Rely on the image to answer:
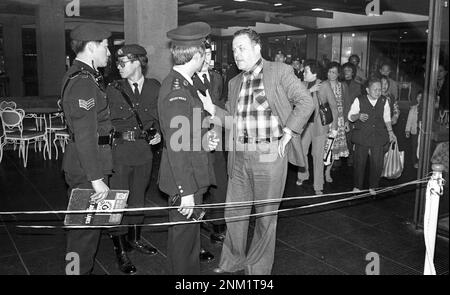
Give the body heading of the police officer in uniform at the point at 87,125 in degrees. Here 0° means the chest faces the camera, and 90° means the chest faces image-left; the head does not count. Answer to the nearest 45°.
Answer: approximately 270°

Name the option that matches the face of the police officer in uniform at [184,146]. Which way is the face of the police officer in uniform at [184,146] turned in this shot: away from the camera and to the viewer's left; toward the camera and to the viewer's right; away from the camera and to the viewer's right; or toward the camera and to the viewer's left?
away from the camera and to the viewer's right

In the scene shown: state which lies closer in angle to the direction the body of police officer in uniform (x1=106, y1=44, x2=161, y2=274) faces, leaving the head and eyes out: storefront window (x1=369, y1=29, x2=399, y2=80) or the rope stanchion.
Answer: the rope stanchion

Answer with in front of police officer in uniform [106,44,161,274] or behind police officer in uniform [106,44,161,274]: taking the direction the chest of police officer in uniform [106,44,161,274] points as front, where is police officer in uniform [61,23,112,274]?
in front

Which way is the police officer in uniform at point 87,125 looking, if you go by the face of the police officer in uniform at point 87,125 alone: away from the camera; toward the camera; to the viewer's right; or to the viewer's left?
to the viewer's right

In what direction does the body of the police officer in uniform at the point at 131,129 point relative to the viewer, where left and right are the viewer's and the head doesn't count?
facing the viewer

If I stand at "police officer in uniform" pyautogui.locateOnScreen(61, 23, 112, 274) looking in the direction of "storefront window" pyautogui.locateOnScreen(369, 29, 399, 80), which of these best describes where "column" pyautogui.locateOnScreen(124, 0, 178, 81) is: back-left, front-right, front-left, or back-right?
front-left

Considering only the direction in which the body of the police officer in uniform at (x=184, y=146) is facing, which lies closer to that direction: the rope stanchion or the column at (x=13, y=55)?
the rope stanchion

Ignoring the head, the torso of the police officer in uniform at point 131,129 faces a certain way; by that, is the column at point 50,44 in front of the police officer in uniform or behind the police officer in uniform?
behind

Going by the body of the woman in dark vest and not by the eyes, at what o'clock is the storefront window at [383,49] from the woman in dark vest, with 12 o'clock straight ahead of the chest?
The storefront window is roughly at 6 o'clock from the woman in dark vest.

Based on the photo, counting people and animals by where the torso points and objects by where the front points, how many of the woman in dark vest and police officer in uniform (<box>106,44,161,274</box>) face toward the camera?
2

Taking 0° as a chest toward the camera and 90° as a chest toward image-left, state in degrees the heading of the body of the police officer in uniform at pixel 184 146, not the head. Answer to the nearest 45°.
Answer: approximately 270°

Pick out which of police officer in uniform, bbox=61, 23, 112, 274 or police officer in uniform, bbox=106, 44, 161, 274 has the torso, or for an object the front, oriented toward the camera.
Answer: police officer in uniform, bbox=106, 44, 161, 274

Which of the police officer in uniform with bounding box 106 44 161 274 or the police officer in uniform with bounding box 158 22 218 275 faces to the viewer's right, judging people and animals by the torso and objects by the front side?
the police officer in uniform with bounding box 158 22 218 275
